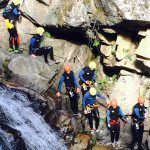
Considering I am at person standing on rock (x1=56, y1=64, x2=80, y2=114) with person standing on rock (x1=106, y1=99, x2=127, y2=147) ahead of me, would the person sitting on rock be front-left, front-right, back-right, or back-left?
back-left

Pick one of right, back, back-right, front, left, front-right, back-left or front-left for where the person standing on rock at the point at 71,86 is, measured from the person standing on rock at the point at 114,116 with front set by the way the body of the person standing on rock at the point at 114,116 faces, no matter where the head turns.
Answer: right

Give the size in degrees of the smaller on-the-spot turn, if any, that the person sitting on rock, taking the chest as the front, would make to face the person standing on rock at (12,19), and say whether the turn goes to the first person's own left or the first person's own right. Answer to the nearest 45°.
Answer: approximately 180°

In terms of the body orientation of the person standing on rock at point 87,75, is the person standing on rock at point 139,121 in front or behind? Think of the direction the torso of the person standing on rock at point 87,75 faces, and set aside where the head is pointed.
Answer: in front

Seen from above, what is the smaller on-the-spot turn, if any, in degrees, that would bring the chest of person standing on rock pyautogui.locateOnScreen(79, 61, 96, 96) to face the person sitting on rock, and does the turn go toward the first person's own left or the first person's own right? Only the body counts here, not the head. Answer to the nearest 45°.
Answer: approximately 135° to the first person's own right

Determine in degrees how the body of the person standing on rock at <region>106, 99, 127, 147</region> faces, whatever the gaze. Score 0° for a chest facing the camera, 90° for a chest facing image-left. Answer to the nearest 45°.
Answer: approximately 0°

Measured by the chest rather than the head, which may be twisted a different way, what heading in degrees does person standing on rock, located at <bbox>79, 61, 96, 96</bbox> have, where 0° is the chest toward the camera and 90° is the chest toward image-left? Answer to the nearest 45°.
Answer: approximately 315°

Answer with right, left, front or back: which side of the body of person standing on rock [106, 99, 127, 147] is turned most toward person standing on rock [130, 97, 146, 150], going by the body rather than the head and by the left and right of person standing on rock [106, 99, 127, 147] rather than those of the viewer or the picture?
left

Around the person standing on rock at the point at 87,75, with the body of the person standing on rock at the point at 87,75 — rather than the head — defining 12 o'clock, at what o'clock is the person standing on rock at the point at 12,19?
the person standing on rock at the point at 12,19 is roughly at 5 o'clock from the person standing on rock at the point at 87,75.

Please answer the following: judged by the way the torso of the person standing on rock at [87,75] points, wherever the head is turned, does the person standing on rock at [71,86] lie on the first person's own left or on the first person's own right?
on the first person's own right
